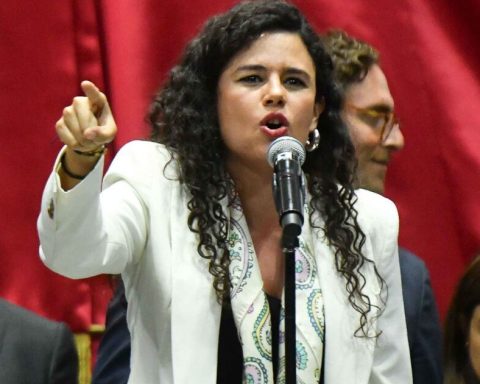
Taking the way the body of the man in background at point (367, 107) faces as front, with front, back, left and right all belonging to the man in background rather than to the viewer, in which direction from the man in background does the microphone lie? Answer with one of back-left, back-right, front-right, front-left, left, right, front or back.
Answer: front-right

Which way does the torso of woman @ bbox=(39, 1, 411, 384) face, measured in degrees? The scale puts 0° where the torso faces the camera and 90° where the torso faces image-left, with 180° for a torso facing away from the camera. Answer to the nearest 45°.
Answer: approximately 0°

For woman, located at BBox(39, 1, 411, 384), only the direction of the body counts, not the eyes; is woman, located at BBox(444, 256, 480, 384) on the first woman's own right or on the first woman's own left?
on the first woman's own left

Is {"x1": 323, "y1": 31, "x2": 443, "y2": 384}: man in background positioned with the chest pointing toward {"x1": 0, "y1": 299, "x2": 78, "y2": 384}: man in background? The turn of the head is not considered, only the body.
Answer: no

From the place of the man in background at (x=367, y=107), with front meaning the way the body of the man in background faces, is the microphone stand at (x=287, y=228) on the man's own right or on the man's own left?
on the man's own right

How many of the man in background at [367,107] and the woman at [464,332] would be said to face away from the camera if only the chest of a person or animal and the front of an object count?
0
